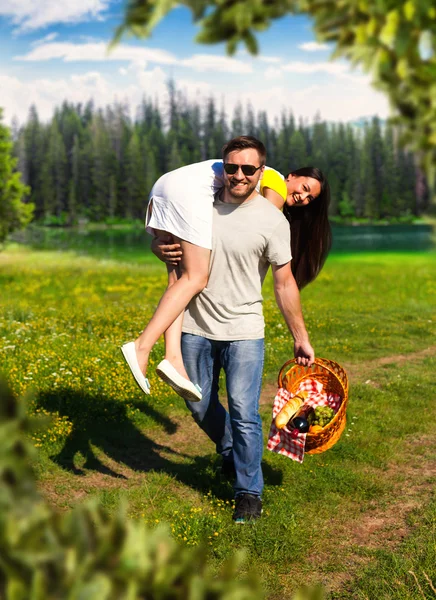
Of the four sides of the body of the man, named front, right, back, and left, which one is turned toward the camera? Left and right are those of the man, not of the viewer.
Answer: front

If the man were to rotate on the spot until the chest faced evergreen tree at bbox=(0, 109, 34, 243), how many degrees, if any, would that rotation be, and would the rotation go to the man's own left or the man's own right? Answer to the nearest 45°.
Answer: approximately 180°
